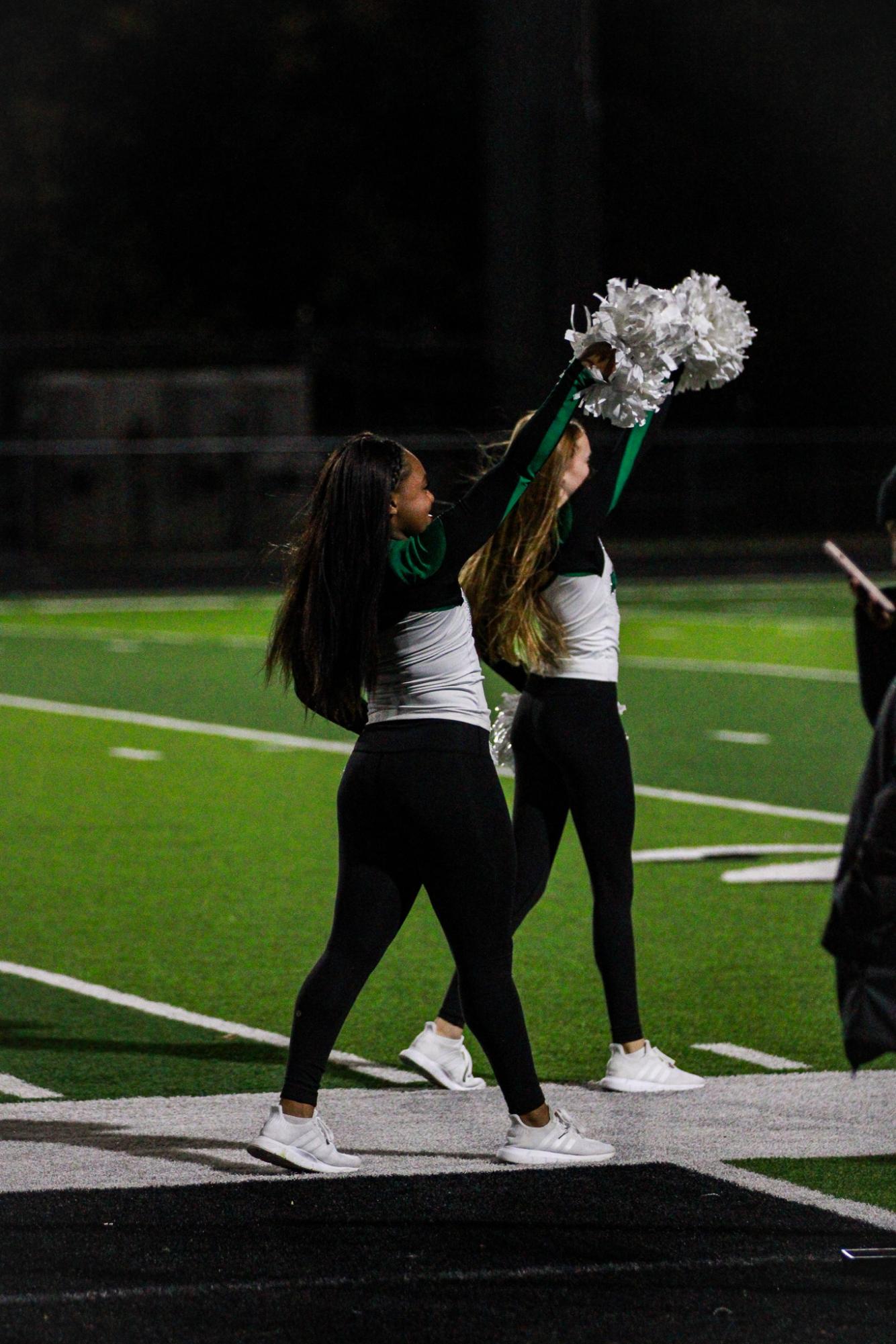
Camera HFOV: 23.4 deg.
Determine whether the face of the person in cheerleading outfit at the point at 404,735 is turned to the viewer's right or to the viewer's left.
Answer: to the viewer's right

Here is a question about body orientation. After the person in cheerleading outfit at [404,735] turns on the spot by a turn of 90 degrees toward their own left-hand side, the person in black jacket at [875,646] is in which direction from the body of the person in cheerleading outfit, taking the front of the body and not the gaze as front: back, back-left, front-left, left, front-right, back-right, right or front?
back-right

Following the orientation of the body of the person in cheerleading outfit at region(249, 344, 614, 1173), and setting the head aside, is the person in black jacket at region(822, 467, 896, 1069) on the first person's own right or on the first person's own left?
on the first person's own right

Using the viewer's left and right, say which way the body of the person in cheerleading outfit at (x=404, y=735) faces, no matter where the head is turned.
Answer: facing away from the viewer and to the right of the viewer
